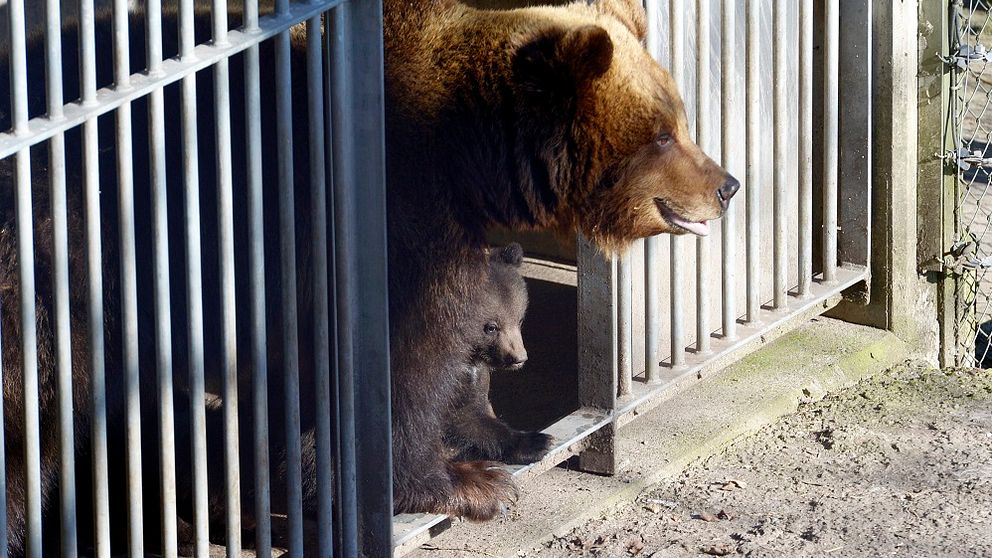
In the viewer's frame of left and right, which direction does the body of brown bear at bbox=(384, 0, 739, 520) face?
facing to the right of the viewer

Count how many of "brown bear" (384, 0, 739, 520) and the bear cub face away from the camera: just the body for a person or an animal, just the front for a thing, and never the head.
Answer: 0

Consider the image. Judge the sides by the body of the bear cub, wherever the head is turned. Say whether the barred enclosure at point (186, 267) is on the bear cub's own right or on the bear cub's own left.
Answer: on the bear cub's own right

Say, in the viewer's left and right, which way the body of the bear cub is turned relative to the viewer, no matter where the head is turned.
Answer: facing the viewer and to the right of the viewer

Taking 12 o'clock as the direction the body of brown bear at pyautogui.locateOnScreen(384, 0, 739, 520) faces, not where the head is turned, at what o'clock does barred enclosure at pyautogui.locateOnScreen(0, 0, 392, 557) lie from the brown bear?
The barred enclosure is roughly at 4 o'clock from the brown bear.
